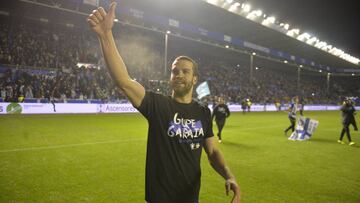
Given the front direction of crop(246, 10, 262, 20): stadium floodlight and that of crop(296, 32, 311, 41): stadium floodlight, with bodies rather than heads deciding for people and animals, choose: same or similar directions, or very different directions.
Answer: same or similar directions

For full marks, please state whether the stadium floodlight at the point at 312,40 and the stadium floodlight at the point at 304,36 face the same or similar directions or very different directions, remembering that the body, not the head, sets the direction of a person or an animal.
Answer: same or similar directions

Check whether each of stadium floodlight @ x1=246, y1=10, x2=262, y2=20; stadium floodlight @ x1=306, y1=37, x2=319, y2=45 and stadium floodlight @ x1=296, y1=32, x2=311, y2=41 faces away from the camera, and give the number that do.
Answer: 0

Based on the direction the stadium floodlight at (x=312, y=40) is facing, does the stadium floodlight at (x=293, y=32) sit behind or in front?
in front

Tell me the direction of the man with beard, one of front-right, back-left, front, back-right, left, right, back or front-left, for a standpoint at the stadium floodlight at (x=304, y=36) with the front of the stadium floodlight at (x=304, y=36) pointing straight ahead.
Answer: front-left

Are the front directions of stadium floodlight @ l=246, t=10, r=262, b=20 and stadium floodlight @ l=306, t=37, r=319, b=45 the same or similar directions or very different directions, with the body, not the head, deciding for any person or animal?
same or similar directions

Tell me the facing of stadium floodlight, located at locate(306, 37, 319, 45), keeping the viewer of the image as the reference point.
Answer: facing the viewer and to the left of the viewer
